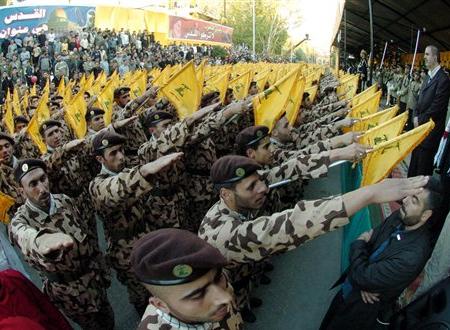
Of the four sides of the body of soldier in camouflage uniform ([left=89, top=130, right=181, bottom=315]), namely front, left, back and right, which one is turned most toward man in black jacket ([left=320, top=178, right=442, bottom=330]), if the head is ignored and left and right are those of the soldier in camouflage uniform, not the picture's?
front

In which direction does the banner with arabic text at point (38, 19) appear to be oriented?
toward the camera

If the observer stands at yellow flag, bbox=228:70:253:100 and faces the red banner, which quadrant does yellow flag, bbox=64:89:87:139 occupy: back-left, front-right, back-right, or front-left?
back-left

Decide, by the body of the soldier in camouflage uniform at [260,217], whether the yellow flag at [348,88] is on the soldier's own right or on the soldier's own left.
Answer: on the soldier's own left

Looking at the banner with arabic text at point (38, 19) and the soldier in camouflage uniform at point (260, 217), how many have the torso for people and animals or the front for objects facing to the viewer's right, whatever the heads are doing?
1

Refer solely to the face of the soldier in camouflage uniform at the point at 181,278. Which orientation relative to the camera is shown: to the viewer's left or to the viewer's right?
to the viewer's right

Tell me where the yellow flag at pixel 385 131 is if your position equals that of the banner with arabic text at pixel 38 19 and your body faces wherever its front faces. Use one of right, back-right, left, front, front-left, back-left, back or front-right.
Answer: front

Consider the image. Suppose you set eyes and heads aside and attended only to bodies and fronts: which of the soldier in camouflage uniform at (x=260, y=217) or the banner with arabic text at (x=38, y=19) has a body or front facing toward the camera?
the banner with arabic text

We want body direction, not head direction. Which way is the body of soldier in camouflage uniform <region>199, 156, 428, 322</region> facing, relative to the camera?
to the viewer's right

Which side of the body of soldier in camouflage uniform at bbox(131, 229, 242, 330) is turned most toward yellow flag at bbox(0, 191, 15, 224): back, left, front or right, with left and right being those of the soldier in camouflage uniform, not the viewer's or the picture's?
back

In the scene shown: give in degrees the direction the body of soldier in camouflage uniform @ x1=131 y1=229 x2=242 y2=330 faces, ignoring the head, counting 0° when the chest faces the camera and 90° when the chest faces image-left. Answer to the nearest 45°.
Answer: approximately 315°

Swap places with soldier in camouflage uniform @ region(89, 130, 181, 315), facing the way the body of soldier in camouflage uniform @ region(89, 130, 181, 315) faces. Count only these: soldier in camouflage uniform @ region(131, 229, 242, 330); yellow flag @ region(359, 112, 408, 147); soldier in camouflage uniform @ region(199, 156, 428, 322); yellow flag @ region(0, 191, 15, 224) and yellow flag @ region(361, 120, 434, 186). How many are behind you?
1

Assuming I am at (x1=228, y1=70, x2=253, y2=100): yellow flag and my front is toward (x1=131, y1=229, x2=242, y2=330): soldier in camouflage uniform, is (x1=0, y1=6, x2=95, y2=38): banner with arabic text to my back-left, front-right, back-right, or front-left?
back-right

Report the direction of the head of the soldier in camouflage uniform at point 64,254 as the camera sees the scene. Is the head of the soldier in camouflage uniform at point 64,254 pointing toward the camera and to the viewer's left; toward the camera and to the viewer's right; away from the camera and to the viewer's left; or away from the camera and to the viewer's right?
toward the camera and to the viewer's right

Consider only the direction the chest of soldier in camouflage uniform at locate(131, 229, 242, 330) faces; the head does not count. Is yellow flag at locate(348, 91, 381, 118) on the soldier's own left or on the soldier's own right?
on the soldier's own left

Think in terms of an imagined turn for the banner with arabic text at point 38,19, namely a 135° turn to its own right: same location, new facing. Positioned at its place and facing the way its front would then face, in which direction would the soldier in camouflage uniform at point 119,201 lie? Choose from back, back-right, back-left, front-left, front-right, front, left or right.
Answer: back-left

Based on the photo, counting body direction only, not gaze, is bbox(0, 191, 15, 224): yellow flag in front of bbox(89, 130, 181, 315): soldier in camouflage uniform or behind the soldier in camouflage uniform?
behind
